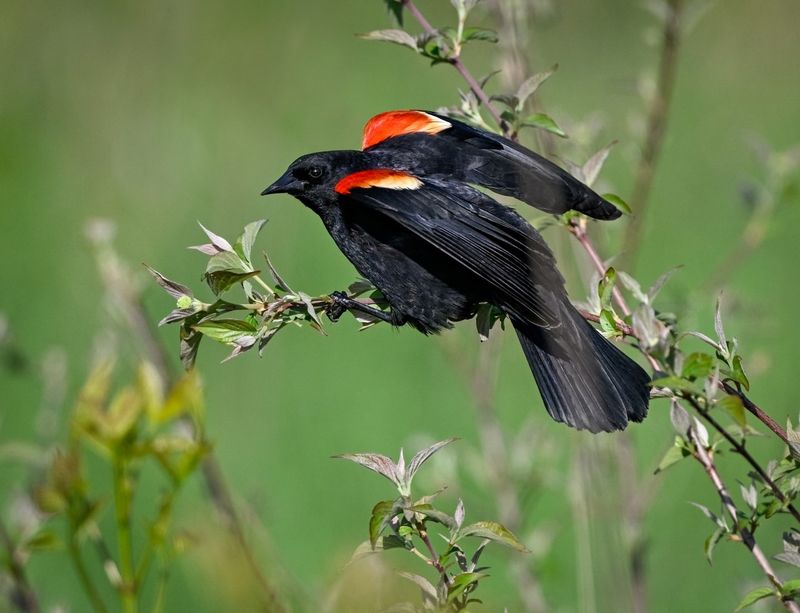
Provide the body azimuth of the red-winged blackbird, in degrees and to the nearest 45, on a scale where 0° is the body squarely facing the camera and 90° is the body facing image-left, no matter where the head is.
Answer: approximately 90°

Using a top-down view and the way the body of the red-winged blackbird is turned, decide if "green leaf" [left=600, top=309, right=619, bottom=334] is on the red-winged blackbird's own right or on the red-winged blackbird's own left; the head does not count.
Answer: on the red-winged blackbird's own right

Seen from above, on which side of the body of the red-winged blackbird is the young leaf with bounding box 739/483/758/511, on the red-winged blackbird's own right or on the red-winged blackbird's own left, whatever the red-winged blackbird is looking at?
on the red-winged blackbird's own left
